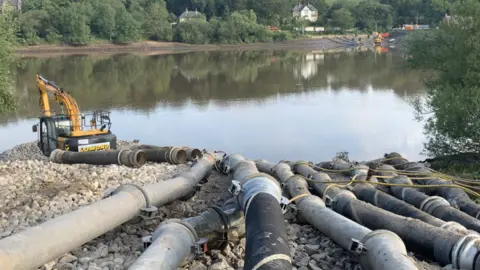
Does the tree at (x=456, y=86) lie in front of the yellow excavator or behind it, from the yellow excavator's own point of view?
behind

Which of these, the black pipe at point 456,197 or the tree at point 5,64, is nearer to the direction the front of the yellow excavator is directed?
the tree

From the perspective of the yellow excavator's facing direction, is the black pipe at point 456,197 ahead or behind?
behind

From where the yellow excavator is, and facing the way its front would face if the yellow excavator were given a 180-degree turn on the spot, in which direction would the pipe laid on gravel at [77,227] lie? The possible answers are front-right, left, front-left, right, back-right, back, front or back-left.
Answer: front-right

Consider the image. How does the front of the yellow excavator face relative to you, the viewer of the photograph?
facing away from the viewer and to the left of the viewer

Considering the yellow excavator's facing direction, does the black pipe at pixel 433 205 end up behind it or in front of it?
behind

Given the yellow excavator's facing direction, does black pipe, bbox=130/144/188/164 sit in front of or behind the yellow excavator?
behind

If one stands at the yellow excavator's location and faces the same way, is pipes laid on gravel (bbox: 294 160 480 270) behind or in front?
behind

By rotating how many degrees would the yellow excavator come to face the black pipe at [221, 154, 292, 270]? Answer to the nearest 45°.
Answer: approximately 135° to its left

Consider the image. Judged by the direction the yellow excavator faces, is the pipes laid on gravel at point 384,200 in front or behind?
behind

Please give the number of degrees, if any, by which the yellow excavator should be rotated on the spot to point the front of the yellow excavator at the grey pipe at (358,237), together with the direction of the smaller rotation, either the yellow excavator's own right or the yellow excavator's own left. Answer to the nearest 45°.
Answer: approximately 135° to the yellow excavator's own left
